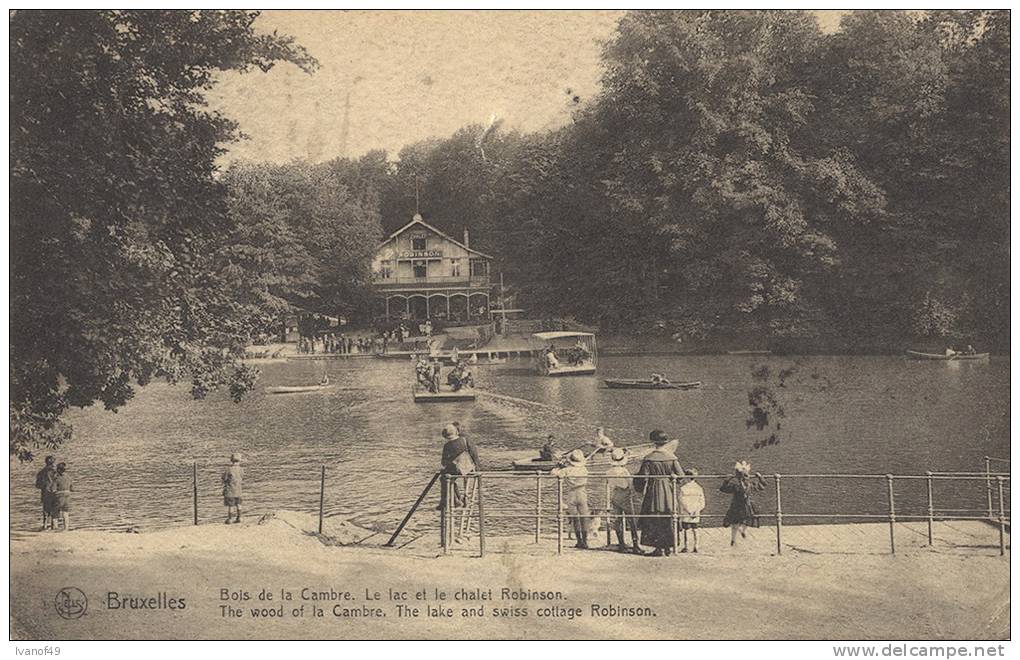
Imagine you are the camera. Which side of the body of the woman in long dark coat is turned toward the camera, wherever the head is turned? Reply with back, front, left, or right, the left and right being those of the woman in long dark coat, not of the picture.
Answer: back

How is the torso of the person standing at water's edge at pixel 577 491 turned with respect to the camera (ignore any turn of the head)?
away from the camera

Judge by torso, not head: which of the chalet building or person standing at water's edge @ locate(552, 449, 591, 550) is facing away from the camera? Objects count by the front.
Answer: the person standing at water's edge

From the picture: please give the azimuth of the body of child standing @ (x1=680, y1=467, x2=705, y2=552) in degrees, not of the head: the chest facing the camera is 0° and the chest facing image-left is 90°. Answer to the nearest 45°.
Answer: approximately 180°

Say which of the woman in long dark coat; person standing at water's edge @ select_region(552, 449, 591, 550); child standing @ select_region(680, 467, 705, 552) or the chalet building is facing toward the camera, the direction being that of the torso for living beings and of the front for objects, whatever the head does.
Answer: the chalet building

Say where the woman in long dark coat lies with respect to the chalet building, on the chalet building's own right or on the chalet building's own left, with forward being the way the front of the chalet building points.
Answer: on the chalet building's own left

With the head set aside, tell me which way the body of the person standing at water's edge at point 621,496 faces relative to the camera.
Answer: away from the camera

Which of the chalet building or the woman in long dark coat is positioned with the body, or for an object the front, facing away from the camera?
the woman in long dark coat

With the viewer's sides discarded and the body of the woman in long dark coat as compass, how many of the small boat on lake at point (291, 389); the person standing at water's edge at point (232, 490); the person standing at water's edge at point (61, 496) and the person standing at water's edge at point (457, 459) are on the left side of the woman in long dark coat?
4

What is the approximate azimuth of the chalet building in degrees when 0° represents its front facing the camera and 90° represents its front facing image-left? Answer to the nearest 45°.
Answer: approximately 0°

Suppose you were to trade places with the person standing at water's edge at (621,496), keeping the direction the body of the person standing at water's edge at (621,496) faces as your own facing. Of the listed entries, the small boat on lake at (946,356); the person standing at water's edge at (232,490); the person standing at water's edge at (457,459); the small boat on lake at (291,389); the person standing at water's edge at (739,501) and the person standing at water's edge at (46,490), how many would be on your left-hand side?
4
